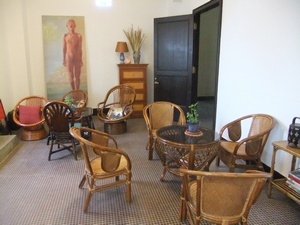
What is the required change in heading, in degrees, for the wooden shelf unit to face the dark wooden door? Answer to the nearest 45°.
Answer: approximately 90° to its right

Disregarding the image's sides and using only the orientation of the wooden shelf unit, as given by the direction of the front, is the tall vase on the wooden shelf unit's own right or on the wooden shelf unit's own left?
on the wooden shelf unit's own right

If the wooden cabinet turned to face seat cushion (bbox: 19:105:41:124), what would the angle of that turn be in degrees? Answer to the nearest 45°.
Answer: approximately 45° to its right

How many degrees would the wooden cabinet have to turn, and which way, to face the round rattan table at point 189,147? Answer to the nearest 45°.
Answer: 0° — it already faces it

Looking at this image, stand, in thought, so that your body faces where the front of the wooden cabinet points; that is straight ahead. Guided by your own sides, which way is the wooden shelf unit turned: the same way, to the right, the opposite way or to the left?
to the right

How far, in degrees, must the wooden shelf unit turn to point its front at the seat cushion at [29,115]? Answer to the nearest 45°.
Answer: approximately 45° to its right

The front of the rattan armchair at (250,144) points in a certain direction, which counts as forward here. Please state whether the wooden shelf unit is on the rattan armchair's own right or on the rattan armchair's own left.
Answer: on the rattan armchair's own left

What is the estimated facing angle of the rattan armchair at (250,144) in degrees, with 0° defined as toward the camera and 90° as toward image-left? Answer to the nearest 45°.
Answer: approximately 45°

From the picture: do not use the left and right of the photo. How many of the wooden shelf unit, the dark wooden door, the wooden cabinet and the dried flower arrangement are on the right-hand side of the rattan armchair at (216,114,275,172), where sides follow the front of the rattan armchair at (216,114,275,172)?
3

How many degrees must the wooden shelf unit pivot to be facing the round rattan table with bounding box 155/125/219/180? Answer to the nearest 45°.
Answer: approximately 45° to its right

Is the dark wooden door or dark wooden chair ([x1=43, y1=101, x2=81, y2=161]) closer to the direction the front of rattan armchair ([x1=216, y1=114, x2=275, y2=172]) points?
the dark wooden chair

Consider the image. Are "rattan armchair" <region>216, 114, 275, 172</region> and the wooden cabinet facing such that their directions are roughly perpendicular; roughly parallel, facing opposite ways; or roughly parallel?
roughly perpendicular
